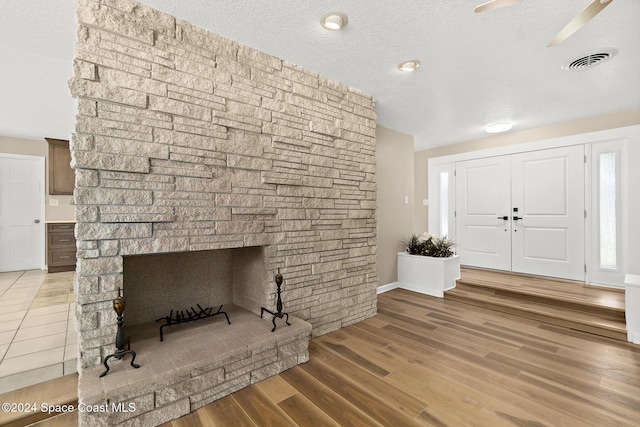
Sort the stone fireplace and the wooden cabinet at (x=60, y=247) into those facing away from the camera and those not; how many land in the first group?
0

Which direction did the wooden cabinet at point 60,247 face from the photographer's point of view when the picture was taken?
facing the viewer

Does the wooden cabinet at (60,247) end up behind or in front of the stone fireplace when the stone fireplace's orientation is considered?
behind

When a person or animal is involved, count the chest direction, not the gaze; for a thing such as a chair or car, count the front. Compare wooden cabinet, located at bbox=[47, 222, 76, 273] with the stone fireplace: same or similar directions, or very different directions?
same or similar directions

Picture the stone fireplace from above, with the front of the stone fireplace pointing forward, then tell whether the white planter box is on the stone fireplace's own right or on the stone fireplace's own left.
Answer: on the stone fireplace's own left

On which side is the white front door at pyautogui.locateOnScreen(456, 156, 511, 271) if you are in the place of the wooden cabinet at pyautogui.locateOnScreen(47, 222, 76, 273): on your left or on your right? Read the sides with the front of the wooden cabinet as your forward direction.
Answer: on your left

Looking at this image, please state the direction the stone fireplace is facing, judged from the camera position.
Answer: facing the viewer and to the right of the viewer

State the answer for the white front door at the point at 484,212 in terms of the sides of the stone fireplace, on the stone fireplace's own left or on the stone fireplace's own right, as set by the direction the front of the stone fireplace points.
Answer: on the stone fireplace's own left

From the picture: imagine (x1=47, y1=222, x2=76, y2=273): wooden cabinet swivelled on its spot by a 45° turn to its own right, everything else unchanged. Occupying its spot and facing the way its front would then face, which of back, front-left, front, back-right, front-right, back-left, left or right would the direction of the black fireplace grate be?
front-left

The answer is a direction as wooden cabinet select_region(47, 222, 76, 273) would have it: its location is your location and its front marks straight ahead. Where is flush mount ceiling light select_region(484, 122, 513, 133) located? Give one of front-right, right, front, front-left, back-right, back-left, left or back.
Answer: front-left

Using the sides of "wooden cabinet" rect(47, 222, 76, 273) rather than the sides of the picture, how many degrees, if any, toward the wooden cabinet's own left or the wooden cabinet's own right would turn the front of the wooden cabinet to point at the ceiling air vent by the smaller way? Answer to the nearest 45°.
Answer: approximately 45° to the wooden cabinet's own left

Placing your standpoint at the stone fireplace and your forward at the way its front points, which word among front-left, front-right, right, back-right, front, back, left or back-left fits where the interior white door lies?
back
